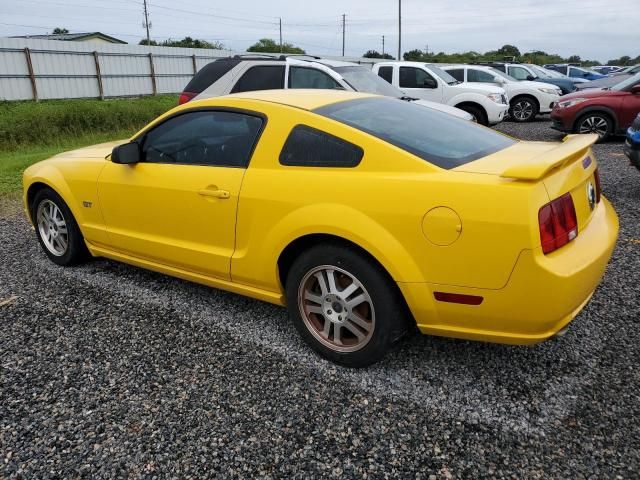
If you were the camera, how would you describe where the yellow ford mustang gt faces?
facing away from the viewer and to the left of the viewer

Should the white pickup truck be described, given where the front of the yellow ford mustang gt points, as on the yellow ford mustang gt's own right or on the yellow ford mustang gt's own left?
on the yellow ford mustang gt's own right

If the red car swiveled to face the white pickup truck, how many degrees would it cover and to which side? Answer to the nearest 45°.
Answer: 0° — it already faces it

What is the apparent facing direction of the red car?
to the viewer's left

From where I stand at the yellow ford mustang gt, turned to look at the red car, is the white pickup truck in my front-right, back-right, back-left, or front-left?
front-left

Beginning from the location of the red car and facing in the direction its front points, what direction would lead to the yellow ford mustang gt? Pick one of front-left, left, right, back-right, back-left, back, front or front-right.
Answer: left

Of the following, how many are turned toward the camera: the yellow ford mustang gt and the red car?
0

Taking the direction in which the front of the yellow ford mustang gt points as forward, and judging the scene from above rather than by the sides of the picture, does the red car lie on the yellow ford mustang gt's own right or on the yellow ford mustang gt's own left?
on the yellow ford mustang gt's own right
